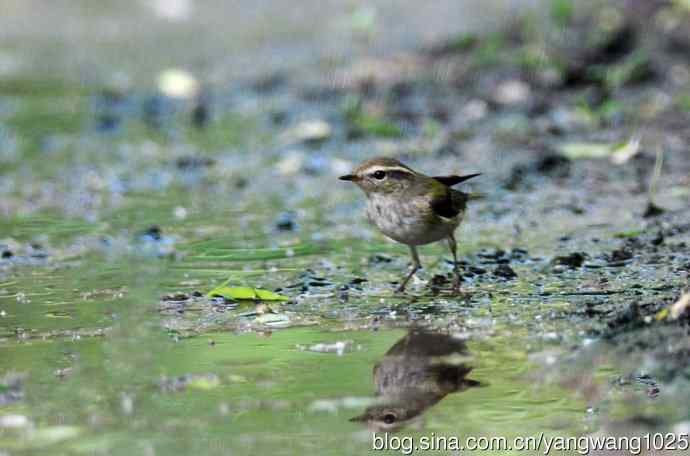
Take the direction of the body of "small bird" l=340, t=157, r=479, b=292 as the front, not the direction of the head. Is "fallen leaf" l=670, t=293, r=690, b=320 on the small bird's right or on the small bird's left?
on the small bird's left

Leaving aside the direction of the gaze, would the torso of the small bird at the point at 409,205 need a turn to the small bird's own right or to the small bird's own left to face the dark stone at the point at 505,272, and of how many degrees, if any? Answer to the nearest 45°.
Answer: approximately 135° to the small bird's own left

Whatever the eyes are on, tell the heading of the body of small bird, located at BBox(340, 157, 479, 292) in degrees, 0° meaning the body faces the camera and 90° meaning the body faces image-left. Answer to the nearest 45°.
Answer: approximately 45°

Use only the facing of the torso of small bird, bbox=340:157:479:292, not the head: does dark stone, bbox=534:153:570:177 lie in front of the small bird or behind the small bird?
behind

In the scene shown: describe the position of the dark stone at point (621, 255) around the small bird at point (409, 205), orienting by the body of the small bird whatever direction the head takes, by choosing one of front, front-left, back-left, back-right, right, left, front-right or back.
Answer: back-left

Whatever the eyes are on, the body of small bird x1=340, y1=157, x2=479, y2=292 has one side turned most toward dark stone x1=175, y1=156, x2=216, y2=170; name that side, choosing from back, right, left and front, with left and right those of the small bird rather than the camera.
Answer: right

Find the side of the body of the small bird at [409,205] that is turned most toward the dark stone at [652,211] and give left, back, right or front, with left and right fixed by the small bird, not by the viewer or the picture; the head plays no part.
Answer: back

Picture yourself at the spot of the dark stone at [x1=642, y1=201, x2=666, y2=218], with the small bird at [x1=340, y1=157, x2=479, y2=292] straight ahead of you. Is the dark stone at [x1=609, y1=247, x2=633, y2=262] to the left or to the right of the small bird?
left

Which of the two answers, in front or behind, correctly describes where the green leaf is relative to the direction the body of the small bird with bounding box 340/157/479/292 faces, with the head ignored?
in front
